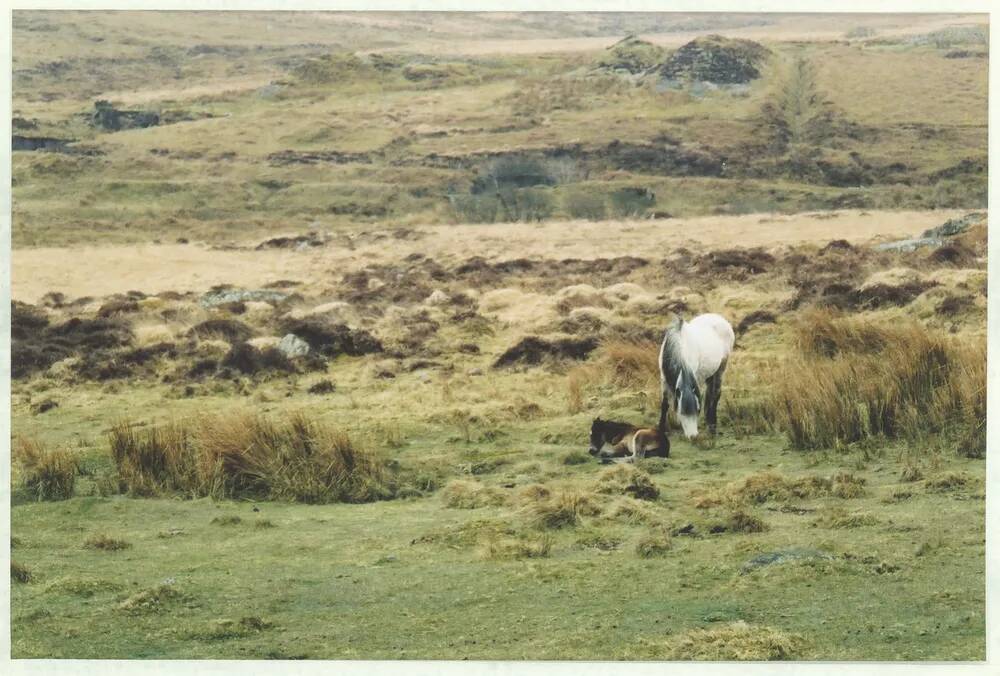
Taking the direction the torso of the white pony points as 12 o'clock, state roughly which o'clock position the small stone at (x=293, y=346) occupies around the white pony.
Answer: The small stone is roughly at 3 o'clock from the white pony.

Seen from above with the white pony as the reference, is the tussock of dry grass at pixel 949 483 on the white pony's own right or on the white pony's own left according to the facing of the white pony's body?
on the white pony's own left

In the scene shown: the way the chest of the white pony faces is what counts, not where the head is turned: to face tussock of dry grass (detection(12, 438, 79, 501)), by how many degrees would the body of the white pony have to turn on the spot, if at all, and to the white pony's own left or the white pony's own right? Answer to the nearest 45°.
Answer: approximately 45° to the white pony's own right

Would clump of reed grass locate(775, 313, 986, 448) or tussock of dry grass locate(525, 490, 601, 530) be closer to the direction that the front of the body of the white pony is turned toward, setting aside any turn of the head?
the tussock of dry grass

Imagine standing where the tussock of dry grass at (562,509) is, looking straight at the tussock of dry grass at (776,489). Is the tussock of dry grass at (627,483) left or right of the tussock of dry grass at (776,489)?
left

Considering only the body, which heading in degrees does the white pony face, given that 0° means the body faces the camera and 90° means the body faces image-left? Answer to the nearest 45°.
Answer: approximately 45°

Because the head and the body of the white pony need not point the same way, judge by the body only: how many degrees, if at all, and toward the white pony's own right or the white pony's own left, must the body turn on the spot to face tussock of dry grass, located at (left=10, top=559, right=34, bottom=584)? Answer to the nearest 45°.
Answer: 0° — it already faces it

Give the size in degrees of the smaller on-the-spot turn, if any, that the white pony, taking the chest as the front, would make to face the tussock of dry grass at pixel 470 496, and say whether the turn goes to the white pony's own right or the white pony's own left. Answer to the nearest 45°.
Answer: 0° — it already faces it

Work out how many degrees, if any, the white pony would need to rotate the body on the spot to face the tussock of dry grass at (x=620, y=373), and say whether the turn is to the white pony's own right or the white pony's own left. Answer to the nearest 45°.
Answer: approximately 135° to the white pony's own right
